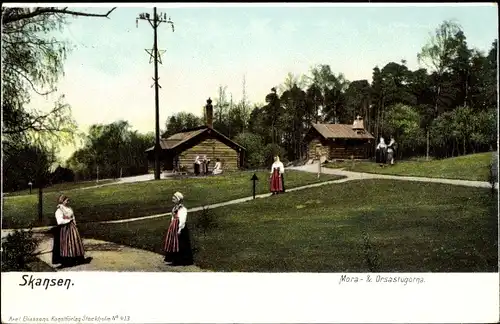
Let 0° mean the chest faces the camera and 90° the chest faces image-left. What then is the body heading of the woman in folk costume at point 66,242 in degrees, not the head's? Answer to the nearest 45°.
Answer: approximately 315°
